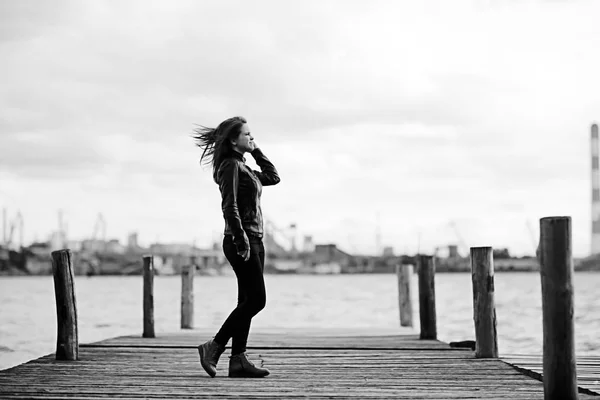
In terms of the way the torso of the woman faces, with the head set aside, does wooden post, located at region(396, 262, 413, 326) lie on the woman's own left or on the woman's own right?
on the woman's own left

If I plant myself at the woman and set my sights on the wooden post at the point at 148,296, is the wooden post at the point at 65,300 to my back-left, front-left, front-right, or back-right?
front-left

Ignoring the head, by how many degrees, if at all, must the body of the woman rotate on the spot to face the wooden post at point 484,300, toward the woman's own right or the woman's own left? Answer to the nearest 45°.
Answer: approximately 45° to the woman's own left

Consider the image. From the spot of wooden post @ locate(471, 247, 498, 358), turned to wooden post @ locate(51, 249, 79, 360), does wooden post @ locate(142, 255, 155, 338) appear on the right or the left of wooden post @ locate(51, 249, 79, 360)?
right

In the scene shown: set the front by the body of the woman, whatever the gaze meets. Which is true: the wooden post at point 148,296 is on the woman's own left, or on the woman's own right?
on the woman's own left

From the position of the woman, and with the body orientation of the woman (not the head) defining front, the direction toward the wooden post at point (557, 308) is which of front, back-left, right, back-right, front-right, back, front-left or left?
front-right

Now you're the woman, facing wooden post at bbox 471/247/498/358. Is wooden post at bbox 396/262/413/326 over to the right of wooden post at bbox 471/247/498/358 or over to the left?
left

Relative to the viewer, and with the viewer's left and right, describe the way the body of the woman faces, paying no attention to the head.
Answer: facing to the right of the viewer

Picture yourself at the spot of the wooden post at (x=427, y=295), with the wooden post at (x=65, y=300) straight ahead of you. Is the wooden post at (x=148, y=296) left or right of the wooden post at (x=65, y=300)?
right

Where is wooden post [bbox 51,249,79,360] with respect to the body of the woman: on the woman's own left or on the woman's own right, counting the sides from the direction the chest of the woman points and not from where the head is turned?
on the woman's own left

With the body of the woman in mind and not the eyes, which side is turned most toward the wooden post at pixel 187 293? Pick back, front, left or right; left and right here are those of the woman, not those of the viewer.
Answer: left
